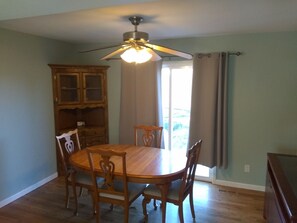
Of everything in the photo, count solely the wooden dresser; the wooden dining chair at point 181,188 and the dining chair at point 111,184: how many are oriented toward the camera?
0

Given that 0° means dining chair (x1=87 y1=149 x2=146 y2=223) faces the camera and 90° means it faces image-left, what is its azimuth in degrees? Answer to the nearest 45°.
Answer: approximately 225°

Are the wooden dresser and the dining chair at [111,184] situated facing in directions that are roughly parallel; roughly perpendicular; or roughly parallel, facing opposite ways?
roughly perpendicular

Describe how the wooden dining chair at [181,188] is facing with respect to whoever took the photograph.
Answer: facing to the left of the viewer

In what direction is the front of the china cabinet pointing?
toward the camera

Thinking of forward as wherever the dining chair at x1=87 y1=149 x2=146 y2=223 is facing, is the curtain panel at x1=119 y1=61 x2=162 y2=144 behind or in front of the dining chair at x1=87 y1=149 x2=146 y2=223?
in front

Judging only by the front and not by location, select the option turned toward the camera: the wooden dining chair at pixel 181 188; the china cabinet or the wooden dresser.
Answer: the china cabinet

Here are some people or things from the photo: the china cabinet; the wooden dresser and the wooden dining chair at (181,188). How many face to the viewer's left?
2

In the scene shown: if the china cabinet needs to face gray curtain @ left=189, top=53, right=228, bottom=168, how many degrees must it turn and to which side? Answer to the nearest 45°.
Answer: approximately 45° to its left

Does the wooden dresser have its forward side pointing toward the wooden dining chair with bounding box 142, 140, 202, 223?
yes

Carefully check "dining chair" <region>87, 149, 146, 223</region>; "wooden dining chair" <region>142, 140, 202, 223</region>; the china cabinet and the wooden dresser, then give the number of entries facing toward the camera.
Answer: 1

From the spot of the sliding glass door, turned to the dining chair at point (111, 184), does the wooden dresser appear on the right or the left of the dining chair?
left

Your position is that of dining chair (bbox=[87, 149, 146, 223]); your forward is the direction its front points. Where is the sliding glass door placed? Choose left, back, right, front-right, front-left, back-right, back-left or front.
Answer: front

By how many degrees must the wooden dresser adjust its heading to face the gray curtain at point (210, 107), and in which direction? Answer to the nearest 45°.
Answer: approximately 45° to its right

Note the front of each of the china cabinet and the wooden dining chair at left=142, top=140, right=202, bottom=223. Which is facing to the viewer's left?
the wooden dining chair

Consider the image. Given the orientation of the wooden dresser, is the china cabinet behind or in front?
in front

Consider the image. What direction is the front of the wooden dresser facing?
to the viewer's left

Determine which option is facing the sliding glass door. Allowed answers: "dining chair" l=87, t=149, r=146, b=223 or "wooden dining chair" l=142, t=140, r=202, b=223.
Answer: the dining chair

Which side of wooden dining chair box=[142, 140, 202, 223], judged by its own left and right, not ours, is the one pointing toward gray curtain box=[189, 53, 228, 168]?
right
